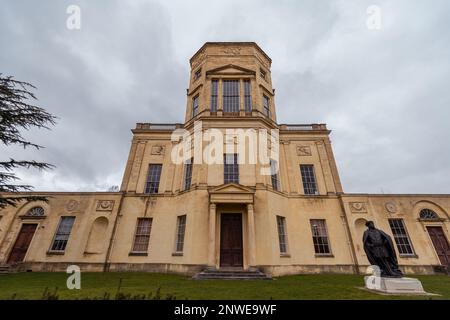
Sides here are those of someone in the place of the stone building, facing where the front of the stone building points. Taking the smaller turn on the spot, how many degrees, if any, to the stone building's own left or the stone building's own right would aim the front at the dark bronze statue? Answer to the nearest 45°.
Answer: approximately 45° to the stone building's own left

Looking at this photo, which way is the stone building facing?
toward the camera
